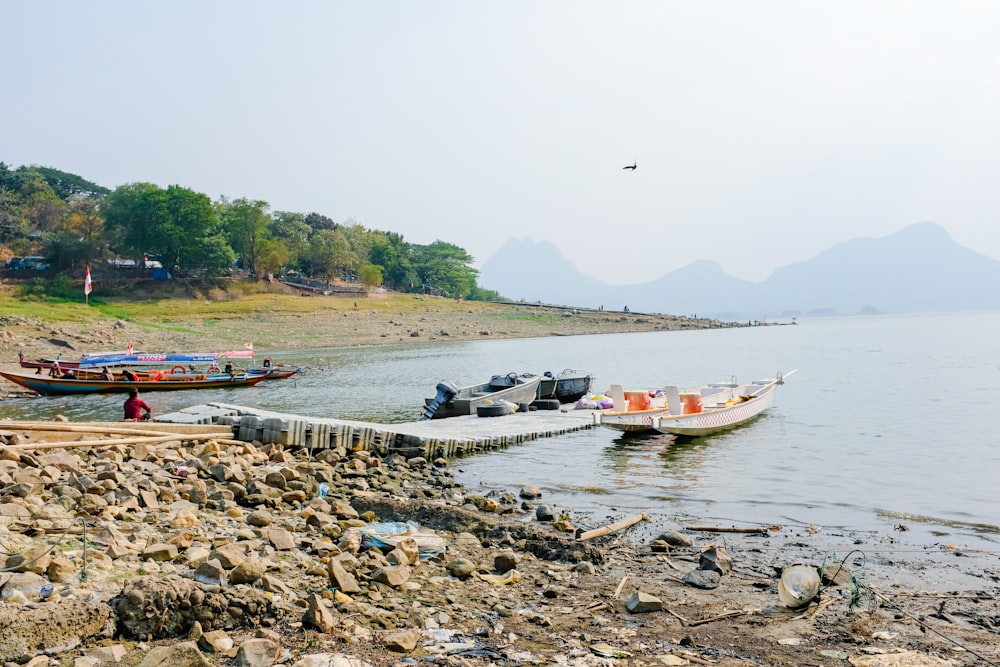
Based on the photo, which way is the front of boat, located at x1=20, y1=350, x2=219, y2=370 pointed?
to the viewer's left

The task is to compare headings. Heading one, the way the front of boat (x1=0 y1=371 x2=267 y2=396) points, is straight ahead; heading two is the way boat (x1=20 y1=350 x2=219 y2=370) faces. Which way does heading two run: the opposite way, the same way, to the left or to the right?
the same way

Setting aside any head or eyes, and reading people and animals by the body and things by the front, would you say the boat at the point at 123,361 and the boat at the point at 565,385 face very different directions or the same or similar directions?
very different directions

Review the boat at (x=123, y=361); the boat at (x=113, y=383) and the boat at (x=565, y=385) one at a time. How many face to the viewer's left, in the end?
2

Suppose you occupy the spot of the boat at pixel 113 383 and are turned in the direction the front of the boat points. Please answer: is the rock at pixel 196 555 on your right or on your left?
on your left

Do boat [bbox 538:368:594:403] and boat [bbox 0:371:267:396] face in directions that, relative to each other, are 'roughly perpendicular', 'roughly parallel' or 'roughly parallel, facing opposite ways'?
roughly parallel, facing opposite ways

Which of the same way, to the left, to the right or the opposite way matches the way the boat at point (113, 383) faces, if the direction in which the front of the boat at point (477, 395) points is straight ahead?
the opposite way

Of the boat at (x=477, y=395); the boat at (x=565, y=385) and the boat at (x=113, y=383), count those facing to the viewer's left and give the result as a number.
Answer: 1

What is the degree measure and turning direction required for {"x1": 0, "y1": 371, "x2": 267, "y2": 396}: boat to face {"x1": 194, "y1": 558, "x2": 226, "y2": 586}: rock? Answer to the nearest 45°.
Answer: approximately 90° to its left

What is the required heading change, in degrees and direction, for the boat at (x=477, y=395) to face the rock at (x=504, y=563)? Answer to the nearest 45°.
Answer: approximately 135° to its right

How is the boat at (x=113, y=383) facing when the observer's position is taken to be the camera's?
facing to the left of the viewer

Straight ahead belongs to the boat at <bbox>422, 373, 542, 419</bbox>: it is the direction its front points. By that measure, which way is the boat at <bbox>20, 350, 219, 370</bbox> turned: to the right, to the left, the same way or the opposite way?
the opposite way

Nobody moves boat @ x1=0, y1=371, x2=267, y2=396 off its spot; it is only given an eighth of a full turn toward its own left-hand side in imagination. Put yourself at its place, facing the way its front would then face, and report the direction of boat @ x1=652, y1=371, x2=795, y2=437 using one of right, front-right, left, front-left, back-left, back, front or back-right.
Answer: left

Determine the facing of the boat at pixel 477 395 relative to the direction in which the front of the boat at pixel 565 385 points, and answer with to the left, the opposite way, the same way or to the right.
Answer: the same way

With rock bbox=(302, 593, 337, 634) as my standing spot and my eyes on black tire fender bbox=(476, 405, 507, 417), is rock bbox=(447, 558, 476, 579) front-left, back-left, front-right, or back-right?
front-right

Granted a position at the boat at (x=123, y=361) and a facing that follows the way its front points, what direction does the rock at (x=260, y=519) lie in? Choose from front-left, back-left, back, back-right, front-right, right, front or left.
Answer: left

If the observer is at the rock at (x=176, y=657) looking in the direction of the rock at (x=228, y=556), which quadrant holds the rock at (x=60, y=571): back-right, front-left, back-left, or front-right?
front-left

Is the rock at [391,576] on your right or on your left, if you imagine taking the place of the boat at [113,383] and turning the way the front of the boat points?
on your left

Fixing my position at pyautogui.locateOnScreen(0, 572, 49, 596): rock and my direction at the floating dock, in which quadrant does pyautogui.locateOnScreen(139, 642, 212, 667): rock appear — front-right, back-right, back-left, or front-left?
back-right

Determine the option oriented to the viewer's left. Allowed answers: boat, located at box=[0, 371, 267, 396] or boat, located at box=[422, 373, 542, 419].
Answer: boat, located at box=[0, 371, 267, 396]
